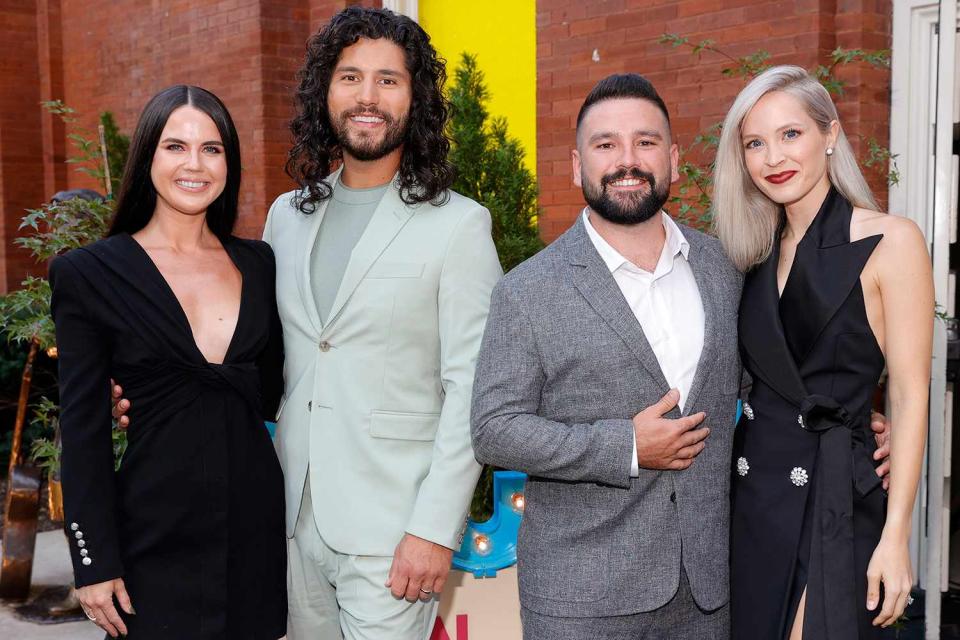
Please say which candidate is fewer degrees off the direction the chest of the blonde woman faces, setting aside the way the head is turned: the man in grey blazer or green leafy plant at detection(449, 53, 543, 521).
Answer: the man in grey blazer

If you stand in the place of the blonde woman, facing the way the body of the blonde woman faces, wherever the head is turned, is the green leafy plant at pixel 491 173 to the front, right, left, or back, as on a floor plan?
right

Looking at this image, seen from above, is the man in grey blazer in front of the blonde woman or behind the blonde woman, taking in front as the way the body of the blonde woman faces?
in front

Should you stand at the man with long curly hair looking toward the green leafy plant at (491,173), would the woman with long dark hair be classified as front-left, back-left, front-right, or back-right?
back-left

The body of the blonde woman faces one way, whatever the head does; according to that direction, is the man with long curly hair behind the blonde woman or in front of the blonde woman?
in front

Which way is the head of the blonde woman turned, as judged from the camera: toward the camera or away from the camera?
toward the camera

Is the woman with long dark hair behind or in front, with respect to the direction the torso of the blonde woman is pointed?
in front

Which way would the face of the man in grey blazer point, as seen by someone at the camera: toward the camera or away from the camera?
toward the camera

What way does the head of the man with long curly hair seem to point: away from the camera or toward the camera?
toward the camera

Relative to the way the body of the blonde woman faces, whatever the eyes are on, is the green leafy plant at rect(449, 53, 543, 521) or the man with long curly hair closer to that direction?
the man with long curly hair

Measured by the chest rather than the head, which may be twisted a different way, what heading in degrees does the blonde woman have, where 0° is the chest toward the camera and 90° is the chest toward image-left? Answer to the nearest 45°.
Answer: approximately 45°
